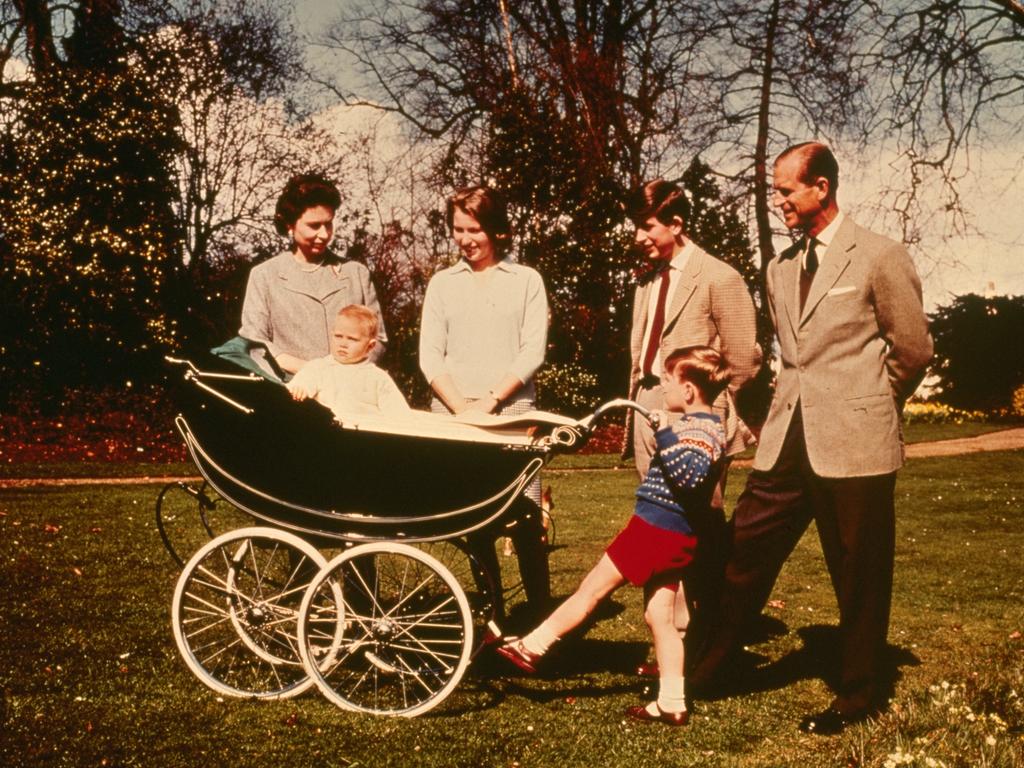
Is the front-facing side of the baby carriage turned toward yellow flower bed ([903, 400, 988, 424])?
no

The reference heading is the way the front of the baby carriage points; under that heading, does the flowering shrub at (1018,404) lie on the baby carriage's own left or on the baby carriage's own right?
on the baby carriage's own right

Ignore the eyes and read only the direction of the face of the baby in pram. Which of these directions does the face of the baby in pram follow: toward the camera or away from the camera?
toward the camera

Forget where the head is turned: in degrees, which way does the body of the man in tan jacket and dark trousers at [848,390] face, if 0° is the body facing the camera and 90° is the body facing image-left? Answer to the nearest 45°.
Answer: approximately 45°

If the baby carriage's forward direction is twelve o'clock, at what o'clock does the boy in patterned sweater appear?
The boy in patterned sweater is roughly at 6 o'clock from the baby carriage.

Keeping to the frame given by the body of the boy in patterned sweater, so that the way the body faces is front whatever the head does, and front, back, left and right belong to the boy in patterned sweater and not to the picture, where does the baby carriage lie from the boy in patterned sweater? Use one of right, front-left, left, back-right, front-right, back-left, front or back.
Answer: front

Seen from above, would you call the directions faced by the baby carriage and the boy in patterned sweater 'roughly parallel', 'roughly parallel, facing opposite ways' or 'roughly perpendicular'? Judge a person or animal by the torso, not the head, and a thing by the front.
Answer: roughly parallel

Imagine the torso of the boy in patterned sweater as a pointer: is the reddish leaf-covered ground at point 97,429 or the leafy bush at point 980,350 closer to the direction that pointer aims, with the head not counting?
the reddish leaf-covered ground

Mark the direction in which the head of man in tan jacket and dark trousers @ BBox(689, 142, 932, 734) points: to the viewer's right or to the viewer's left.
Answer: to the viewer's left

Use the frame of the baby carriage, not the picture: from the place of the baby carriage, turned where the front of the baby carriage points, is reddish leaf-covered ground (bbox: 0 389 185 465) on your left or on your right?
on your right

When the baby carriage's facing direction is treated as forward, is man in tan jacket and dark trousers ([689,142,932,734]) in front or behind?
behind

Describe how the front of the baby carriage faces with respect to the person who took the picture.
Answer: facing to the left of the viewer

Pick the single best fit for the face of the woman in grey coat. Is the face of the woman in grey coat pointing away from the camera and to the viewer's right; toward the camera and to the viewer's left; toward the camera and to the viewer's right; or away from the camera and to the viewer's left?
toward the camera and to the viewer's right

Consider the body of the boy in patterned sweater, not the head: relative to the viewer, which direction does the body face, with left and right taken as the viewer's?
facing to the left of the viewer

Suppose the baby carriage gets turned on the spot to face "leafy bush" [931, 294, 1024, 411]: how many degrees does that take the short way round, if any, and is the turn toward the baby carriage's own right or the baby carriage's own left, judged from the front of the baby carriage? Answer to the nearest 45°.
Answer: approximately 135° to the baby carriage's own right

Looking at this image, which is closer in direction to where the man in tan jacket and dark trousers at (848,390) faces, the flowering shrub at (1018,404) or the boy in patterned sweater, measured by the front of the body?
the boy in patterned sweater
